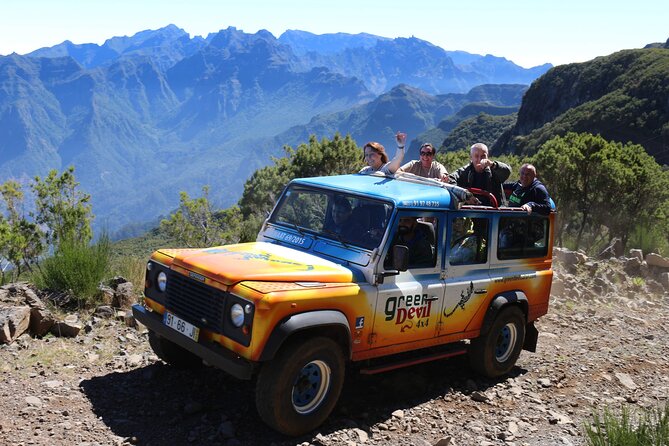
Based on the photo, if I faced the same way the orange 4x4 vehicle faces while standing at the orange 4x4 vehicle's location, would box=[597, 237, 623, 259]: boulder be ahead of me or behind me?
behind

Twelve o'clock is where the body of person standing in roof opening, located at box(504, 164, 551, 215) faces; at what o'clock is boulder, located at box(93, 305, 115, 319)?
The boulder is roughly at 1 o'clock from the person standing in roof opening.

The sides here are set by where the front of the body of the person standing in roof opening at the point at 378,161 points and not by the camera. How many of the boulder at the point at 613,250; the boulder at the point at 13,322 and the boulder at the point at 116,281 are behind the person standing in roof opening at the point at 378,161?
1

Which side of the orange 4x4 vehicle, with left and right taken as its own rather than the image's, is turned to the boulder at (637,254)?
back

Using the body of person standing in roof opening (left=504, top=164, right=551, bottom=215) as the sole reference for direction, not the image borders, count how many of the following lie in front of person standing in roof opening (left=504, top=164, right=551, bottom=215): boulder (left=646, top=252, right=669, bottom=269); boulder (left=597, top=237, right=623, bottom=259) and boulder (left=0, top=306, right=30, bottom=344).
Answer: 1

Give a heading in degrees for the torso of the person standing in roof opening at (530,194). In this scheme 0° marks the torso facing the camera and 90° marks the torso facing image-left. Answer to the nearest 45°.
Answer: approximately 45°
